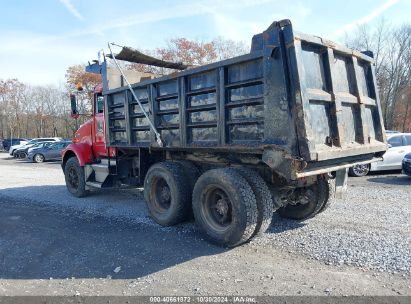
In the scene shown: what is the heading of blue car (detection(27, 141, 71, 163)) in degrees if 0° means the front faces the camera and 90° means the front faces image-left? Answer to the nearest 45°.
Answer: approximately 45°

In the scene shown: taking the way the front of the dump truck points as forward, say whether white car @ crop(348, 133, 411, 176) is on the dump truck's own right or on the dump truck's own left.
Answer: on the dump truck's own right

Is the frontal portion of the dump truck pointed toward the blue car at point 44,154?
yes

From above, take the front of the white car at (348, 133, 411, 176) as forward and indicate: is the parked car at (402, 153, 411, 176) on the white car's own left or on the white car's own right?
on the white car's own left

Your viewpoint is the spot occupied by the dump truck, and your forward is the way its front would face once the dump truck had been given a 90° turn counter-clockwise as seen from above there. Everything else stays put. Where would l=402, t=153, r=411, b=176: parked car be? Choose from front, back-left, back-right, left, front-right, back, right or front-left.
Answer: back

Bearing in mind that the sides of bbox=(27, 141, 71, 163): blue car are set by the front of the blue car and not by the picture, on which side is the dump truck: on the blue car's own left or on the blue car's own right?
on the blue car's own left

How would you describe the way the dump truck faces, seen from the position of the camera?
facing away from the viewer and to the left of the viewer

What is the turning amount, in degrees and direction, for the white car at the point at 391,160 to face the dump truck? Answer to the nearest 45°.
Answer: approximately 45° to its left
